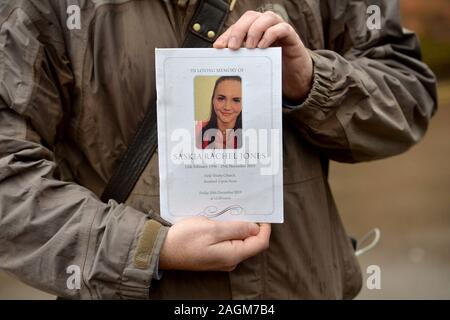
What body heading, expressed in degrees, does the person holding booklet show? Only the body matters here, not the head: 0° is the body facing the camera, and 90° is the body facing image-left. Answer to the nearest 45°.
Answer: approximately 0°
